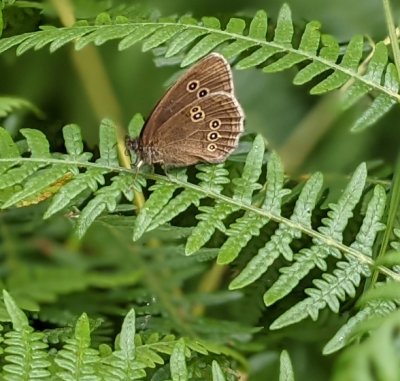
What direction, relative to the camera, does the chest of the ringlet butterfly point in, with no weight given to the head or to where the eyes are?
to the viewer's left
